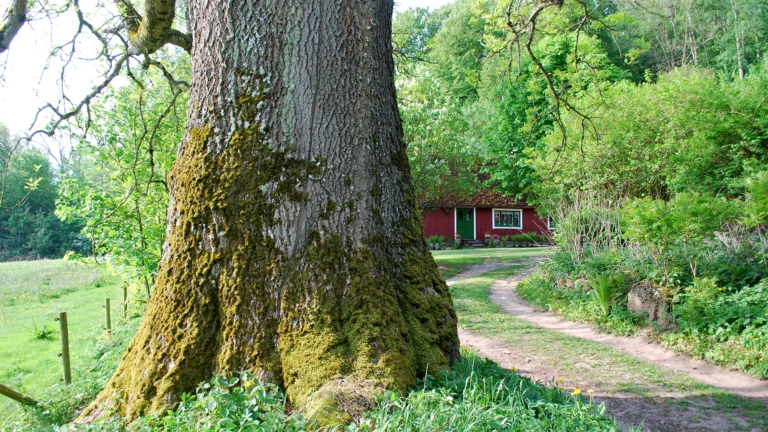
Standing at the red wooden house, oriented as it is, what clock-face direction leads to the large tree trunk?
The large tree trunk is roughly at 12 o'clock from the red wooden house.

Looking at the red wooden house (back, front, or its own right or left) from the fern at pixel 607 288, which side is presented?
front

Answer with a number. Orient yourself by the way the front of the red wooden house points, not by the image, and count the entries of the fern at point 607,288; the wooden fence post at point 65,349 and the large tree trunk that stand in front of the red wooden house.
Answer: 3

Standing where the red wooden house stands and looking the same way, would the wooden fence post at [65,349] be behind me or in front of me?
in front

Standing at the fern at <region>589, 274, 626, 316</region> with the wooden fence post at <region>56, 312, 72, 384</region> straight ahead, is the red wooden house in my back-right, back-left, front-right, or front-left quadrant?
back-right

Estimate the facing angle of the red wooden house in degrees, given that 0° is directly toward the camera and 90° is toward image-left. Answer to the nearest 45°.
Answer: approximately 0°
